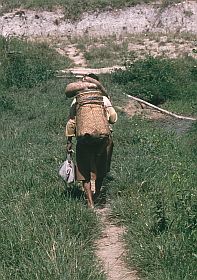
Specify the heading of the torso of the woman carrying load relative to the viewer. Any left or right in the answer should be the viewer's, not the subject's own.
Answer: facing away from the viewer

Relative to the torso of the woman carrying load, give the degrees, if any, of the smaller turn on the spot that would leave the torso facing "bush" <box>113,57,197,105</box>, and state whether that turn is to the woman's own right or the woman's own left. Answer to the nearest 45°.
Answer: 0° — they already face it
